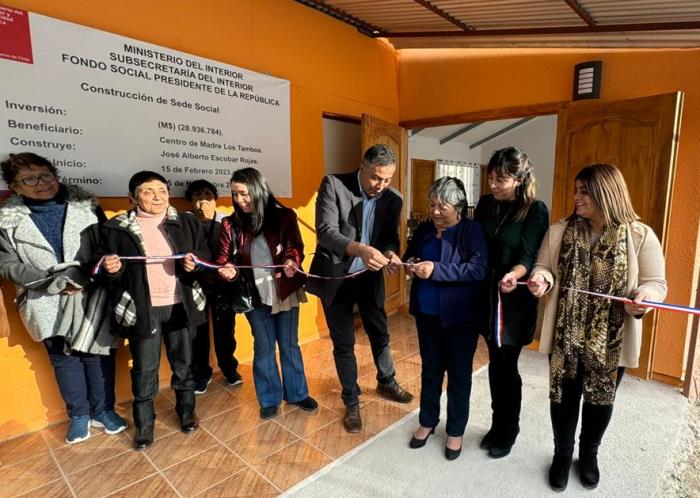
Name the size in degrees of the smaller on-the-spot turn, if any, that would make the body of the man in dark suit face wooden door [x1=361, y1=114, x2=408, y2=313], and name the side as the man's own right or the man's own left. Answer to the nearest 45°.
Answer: approximately 135° to the man's own left

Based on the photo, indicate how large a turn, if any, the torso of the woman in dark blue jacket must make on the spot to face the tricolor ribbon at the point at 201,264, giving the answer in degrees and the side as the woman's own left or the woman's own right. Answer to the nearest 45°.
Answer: approximately 45° to the woman's own right

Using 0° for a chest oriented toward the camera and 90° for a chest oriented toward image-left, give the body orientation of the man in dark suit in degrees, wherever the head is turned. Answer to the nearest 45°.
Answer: approximately 315°

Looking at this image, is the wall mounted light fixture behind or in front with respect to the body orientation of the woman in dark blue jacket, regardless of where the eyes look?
behind

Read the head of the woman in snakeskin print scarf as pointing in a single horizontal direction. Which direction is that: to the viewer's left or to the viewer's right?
to the viewer's left

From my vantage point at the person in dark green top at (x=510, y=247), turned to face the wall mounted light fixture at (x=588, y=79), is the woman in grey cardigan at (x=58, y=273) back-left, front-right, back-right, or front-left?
back-left

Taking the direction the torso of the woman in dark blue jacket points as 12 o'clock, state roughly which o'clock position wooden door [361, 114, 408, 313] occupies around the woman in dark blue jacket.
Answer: The wooden door is roughly at 4 o'clock from the woman in dark blue jacket.
